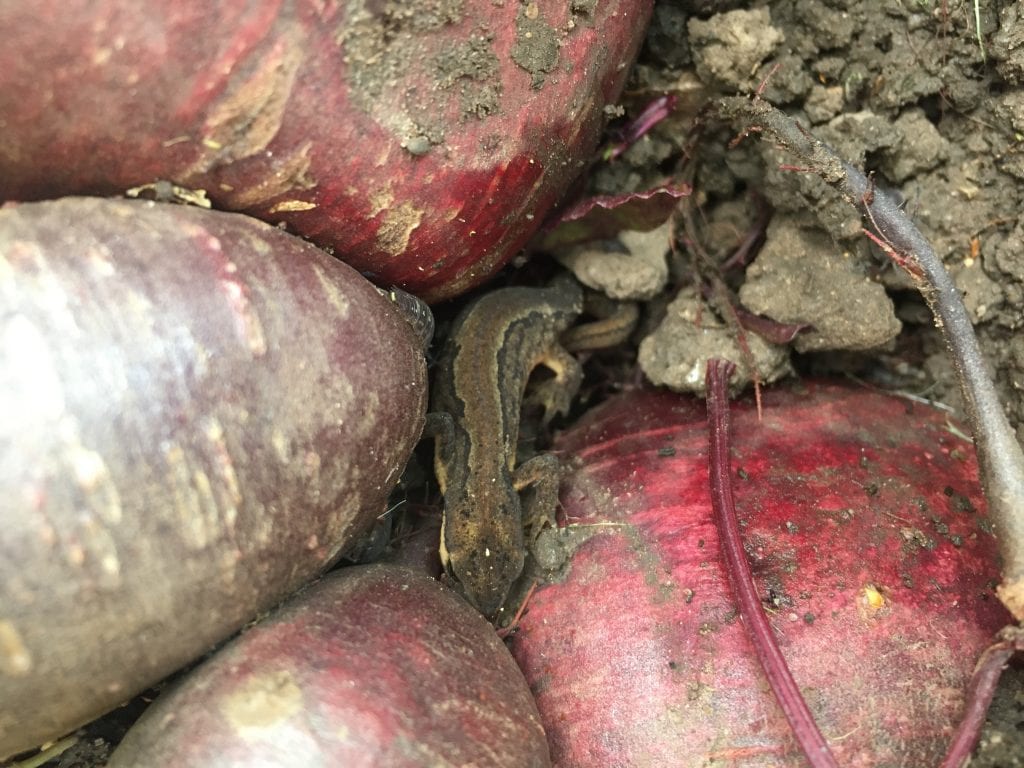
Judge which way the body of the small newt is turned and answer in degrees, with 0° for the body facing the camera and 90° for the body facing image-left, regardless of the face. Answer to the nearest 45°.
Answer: approximately 0°

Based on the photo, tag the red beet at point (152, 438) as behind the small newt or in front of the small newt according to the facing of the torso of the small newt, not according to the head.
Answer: in front

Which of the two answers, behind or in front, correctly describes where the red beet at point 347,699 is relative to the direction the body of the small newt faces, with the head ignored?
in front
